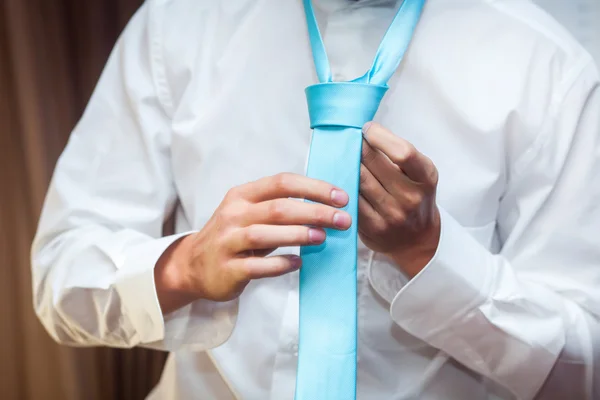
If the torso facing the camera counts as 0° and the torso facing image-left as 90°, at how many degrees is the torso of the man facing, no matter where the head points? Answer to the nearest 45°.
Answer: approximately 0°
